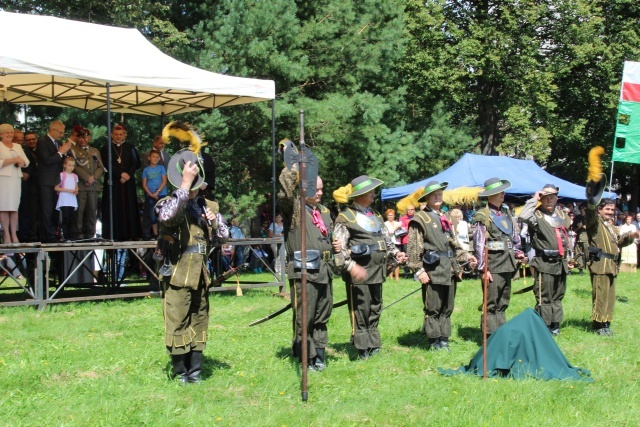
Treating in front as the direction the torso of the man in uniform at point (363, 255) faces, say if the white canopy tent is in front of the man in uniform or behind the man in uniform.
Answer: behind

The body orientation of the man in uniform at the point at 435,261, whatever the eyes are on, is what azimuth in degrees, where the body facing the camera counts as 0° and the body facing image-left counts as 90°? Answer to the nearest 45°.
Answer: approximately 315°

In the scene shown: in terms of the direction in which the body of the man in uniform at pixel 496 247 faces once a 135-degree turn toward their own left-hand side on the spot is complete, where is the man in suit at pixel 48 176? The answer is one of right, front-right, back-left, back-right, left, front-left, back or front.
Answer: left

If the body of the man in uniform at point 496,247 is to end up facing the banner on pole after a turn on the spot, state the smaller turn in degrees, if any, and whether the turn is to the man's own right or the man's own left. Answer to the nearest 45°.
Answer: approximately 135° to the man's own left

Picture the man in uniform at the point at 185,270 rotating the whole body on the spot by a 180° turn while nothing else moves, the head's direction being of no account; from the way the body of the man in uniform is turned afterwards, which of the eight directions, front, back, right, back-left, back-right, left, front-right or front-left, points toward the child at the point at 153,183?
front-right

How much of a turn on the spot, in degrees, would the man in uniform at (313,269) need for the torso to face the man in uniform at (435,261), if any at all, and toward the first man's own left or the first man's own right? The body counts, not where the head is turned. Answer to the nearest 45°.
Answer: approximately 90° to the first man's own left

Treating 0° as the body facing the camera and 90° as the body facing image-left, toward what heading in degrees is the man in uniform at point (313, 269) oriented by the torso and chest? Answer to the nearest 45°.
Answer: approximately 315°

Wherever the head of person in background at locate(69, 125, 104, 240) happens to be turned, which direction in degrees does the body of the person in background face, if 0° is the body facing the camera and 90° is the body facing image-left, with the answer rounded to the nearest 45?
approximately 0°

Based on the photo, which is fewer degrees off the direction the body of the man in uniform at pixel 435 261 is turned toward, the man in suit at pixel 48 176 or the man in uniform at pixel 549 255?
the man in uniform

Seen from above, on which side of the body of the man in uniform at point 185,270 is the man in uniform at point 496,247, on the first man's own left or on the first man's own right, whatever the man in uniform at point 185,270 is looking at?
on the first man's own left

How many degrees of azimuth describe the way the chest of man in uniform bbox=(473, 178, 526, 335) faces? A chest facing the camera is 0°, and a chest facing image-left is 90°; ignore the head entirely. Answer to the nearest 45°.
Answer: approximately 315°
